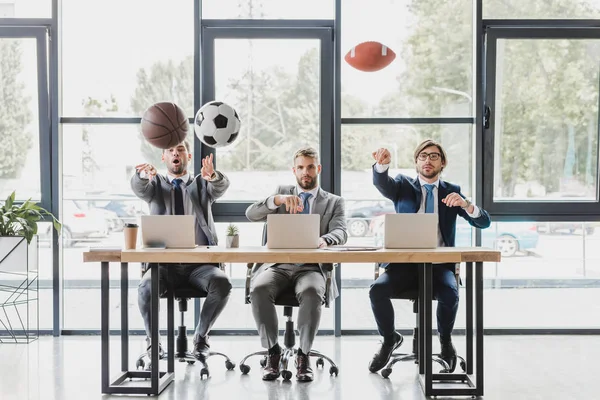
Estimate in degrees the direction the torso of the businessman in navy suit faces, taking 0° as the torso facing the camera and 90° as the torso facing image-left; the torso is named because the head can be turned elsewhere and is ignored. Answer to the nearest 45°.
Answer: approximately 0°

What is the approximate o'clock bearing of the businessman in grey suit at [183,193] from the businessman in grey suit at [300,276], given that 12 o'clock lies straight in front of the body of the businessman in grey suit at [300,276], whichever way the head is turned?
the businessman in grey suit at [183,193] is roughly at 4 o'clock from the businessman in grey suit at [300,276].

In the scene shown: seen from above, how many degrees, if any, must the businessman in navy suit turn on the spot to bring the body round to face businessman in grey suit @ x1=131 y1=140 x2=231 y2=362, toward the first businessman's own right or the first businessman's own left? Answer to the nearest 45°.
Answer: approximately 90° to the first businessman's own right

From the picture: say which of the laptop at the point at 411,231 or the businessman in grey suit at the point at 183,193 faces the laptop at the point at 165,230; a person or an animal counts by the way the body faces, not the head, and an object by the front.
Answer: the businessman in grey suit

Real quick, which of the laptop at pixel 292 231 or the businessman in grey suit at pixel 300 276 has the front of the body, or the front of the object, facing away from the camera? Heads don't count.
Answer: the laptop

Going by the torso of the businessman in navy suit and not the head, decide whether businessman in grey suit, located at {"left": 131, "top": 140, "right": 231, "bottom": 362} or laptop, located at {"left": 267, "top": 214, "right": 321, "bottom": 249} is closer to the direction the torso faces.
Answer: the laptop

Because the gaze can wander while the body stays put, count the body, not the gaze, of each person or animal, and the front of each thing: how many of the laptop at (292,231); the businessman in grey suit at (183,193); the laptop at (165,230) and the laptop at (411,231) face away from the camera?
3

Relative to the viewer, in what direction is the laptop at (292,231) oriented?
away from the camera

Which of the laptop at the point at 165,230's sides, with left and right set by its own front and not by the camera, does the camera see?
back

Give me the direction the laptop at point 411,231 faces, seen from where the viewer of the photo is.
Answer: facing away from the viewer

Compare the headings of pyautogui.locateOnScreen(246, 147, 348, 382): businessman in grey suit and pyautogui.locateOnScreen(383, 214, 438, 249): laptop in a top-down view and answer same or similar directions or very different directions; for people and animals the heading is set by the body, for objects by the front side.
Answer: very different directions

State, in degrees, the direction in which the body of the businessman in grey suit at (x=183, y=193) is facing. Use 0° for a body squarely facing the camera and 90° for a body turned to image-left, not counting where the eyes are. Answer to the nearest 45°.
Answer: approximately 0°
